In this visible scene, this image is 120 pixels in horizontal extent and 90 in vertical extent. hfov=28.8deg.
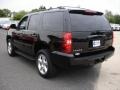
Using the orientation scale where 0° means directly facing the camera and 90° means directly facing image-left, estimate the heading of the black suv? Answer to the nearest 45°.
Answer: approximately 135°
